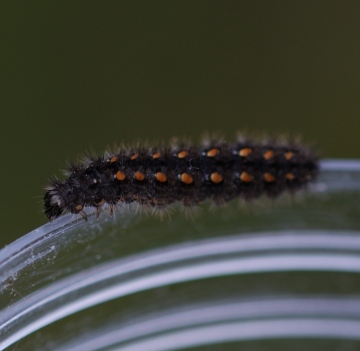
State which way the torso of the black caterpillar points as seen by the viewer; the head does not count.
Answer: to the viewer's left
